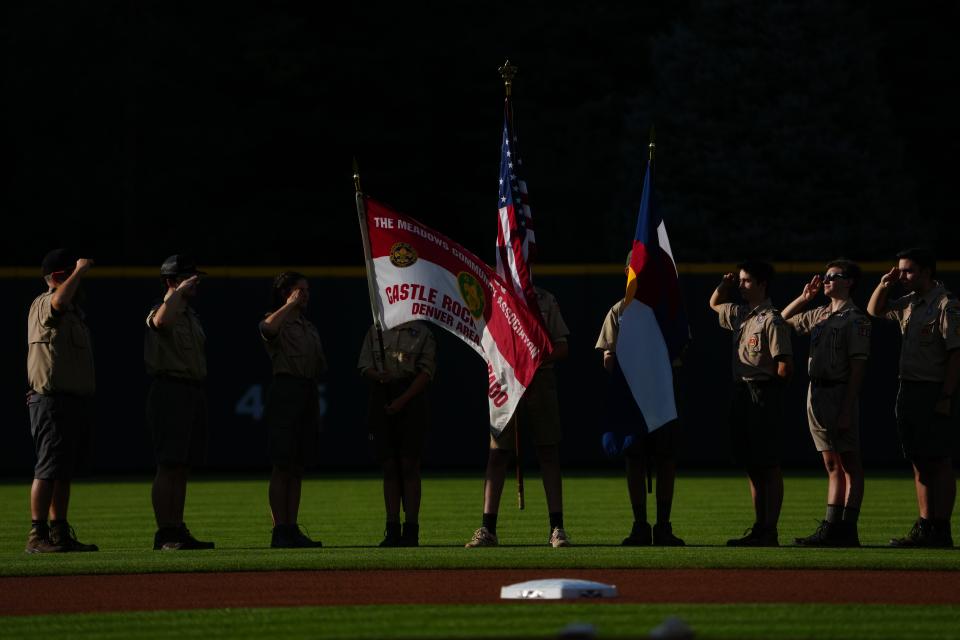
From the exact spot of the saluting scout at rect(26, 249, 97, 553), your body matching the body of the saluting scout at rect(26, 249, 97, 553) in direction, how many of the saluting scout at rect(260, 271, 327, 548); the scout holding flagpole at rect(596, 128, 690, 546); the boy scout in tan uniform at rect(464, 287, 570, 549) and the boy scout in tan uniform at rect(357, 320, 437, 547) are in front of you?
4

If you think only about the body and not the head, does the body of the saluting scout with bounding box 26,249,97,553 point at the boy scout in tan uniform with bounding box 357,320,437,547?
yes

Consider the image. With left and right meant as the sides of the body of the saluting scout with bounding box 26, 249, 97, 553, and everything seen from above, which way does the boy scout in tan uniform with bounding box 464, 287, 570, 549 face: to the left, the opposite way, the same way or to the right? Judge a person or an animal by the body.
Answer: to the right

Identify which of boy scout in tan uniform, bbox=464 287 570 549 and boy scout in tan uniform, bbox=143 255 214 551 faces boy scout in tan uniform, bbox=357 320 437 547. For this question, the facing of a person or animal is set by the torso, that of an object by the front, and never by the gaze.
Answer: boy scout in tan uniform, bbox=143 255 214 551

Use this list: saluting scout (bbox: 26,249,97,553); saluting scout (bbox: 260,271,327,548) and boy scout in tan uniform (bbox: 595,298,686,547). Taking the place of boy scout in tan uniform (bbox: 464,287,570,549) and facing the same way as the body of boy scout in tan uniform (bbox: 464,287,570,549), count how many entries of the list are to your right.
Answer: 2

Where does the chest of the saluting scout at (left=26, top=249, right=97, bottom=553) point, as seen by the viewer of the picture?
to the viewer's right

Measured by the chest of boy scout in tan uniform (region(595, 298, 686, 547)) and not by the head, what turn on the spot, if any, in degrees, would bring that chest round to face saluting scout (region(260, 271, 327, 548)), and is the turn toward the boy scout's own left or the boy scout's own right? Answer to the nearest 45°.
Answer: approximately 90° to the boy scout's own right

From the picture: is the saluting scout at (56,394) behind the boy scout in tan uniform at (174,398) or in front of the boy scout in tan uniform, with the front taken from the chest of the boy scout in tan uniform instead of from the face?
behind

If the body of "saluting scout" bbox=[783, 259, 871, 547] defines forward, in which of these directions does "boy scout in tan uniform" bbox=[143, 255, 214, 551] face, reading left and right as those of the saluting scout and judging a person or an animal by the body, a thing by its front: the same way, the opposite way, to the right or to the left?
the opposite way

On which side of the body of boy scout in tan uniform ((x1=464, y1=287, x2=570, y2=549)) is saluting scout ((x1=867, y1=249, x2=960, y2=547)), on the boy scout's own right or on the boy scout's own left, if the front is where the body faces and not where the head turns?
on the boy scout's own left

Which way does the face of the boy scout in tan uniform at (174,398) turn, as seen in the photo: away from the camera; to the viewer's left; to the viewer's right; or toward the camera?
to the viewer's right

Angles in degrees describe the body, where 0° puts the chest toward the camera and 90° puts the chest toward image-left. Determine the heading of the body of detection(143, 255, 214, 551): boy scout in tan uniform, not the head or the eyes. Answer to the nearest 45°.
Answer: approximately 270°

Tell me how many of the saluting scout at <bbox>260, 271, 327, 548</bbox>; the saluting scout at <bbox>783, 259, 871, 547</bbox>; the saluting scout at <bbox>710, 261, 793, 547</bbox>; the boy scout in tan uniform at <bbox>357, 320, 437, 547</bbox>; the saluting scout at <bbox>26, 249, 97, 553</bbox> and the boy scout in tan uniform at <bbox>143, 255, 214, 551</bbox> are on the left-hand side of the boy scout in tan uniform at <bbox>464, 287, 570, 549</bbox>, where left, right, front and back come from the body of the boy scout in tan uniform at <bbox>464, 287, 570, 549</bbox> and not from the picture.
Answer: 2

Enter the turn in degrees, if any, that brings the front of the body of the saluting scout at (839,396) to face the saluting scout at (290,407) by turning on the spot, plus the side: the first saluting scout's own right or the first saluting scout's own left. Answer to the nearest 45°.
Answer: approximately 45° to the first saluting scout's own right

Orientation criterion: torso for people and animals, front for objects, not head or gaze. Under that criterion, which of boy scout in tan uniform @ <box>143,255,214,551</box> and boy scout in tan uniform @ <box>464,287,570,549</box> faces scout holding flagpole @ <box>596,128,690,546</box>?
boy scout in tan uniform @ <box>143,255,214,551</box>
